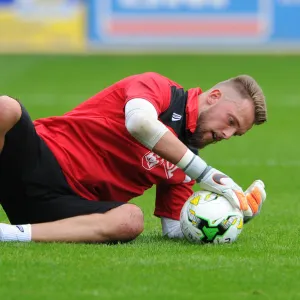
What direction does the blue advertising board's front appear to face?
toward the camera

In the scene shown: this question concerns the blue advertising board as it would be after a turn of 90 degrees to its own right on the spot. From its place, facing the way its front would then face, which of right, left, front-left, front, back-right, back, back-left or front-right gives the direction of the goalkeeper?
left

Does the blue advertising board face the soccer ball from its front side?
yes
